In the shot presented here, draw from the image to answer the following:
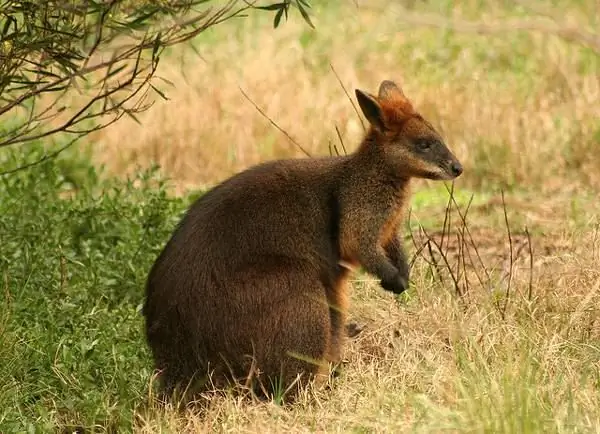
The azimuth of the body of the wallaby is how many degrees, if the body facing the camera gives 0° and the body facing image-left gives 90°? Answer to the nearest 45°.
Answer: approximately 270°
